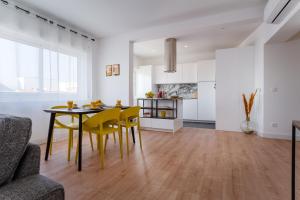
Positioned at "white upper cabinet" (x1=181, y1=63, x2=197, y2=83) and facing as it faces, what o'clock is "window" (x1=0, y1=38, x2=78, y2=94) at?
The window is roughly at 1 o'clock from the white upper cabinet.

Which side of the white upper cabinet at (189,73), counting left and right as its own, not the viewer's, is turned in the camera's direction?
front

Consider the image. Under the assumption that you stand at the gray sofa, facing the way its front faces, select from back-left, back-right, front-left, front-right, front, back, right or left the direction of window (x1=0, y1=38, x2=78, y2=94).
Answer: back-left

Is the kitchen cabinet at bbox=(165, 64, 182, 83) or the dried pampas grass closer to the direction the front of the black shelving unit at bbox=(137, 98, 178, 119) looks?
the dried pampas grass

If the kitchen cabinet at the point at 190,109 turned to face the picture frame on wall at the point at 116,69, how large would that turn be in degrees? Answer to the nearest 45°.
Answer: approximately 45° to its right

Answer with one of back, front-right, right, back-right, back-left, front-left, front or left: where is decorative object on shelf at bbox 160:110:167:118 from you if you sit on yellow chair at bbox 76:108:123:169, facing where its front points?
right

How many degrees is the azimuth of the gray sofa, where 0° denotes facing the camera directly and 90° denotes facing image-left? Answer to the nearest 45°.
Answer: approximately 315°

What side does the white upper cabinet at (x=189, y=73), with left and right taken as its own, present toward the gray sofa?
front

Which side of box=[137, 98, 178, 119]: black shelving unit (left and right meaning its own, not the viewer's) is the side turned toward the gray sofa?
front

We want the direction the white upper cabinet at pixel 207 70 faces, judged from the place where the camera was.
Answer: facing the viewer

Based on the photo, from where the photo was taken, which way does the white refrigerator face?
toward the camera
